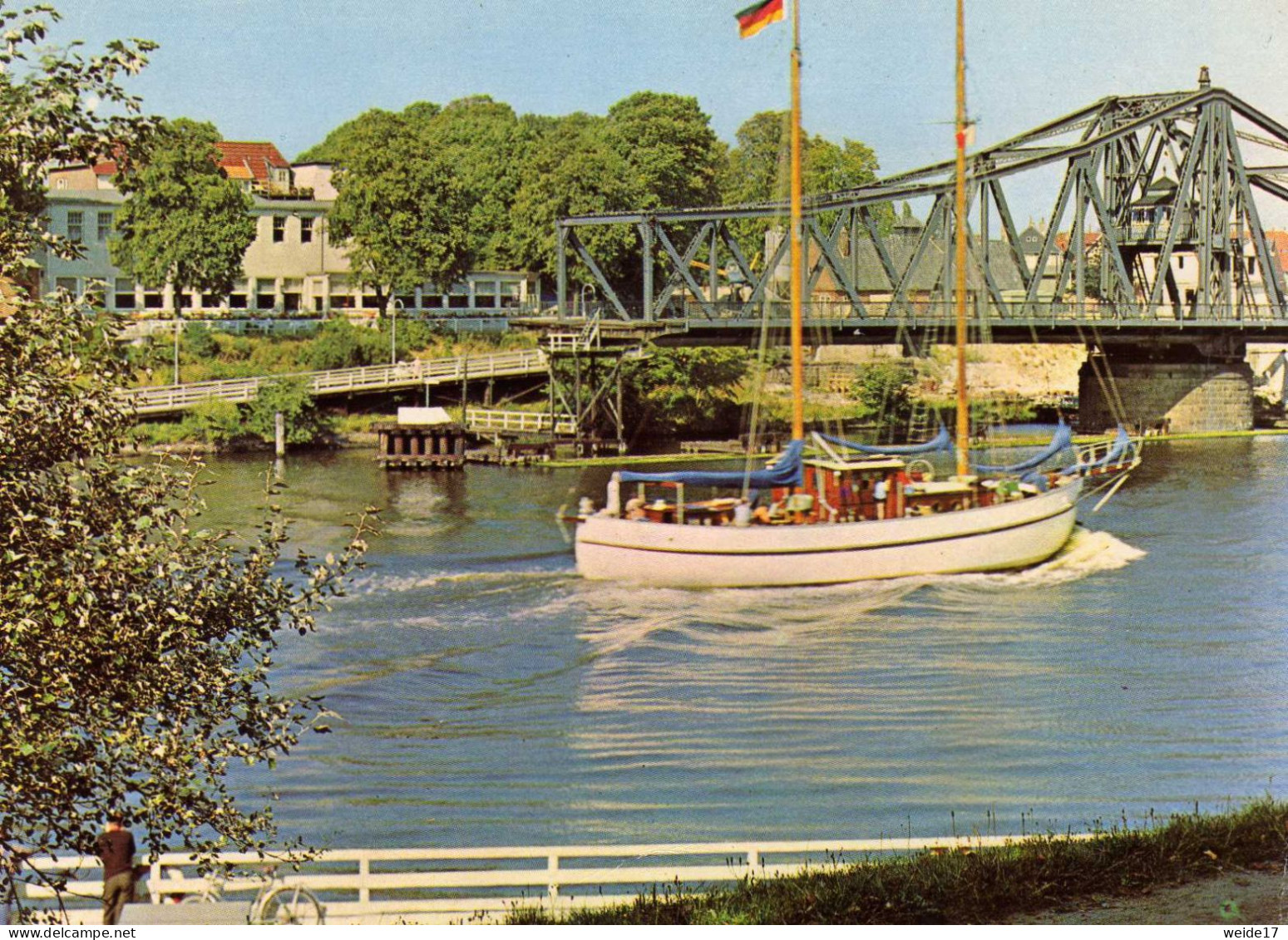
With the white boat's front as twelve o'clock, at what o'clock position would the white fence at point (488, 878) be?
The white fence is roughly at 3 o'clock from the white boat.

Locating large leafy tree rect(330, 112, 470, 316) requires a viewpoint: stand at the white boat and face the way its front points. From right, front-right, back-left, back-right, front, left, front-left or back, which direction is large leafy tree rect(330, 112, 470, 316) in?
back-left

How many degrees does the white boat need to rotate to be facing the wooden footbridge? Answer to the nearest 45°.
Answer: approximately 135° to its left

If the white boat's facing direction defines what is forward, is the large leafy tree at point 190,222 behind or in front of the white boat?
behind

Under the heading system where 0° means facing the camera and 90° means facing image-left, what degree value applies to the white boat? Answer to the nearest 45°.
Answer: approximately 270°

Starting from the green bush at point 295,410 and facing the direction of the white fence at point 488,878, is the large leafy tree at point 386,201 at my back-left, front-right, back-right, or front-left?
back-left
